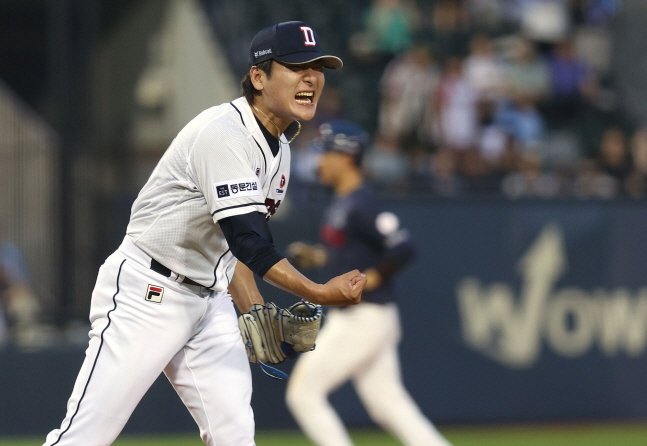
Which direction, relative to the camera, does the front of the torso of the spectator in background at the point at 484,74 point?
toward the camera

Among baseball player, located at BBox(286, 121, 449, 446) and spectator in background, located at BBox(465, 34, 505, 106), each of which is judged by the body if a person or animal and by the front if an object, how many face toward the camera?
1

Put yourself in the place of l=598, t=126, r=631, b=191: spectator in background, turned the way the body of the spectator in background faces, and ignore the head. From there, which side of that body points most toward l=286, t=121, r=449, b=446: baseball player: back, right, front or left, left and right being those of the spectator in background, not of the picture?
front

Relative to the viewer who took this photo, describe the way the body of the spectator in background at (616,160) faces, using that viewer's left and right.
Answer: facing the viewer

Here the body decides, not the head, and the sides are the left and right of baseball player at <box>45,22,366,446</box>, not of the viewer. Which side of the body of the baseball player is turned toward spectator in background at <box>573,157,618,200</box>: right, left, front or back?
left

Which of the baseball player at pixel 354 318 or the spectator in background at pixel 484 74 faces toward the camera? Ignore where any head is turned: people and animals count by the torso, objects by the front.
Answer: the spectator in background

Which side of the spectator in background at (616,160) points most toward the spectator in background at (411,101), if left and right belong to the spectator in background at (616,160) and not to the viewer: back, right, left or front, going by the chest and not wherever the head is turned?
right

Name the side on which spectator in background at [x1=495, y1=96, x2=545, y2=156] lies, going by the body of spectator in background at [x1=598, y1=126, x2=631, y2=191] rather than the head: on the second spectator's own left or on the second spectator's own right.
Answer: on the second spectator's own right

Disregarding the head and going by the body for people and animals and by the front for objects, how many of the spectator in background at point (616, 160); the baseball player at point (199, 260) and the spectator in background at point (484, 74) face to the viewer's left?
0

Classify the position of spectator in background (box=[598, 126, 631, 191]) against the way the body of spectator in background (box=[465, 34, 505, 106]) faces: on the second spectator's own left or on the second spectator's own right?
on the second spectator's own left

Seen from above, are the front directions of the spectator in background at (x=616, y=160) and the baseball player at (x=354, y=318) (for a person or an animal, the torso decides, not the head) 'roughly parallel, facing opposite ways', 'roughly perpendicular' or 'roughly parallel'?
roughly perpendicular
